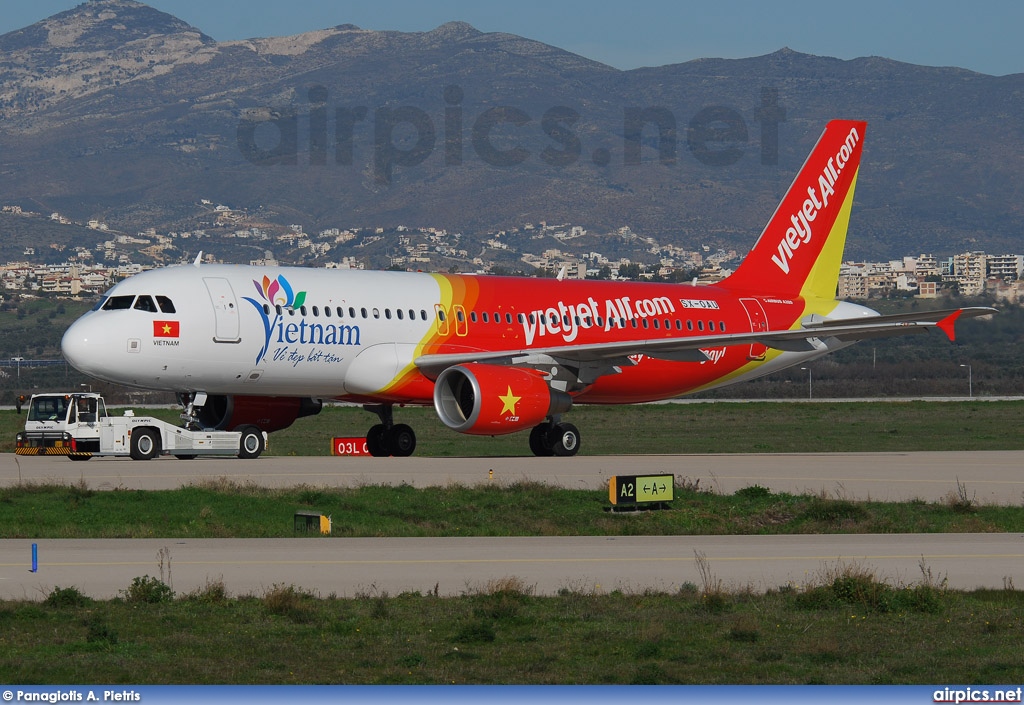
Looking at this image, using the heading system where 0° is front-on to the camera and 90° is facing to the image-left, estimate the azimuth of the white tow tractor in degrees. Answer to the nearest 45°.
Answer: approximately 45°

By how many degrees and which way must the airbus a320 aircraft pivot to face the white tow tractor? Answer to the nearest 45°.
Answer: approximately 45° to its right

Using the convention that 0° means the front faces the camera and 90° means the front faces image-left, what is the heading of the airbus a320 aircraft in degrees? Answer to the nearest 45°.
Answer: approximately 45°

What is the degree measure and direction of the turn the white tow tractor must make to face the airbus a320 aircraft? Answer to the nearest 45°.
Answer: approximately 135° to its left

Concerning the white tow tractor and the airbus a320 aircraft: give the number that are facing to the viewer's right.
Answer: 0
